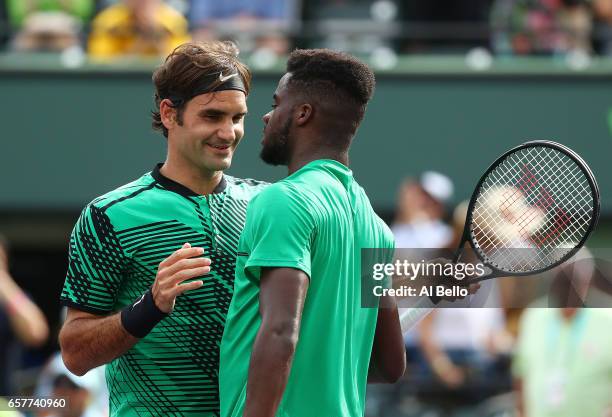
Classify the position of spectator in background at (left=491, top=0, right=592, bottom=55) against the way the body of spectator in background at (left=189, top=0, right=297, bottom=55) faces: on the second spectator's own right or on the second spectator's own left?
on the second spectator's own left

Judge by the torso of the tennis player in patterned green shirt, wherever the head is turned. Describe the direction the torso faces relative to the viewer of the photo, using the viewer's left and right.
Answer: facing the viewer and to the right of the viewer

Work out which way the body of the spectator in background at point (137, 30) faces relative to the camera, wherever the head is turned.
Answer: toward the camera

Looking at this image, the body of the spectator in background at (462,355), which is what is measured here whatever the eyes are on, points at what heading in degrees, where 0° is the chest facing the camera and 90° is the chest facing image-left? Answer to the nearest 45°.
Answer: approximately 0°

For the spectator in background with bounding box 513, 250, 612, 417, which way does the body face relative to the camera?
toward the camera

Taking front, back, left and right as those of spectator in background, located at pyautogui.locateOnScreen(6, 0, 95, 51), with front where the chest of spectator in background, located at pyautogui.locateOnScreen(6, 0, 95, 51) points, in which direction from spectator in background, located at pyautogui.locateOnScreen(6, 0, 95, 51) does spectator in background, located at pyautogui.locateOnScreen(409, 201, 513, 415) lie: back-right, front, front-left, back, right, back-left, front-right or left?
front-left

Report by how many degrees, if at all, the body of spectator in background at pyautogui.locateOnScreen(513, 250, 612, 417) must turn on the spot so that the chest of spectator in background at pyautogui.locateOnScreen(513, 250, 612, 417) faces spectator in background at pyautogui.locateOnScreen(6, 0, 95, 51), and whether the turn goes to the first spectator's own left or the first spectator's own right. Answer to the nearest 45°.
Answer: approximately 135° to the first spectator's own right

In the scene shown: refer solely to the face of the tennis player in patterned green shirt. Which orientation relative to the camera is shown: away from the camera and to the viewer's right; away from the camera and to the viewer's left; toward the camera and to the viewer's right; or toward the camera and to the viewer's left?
toward the camera and to the viewer's right
